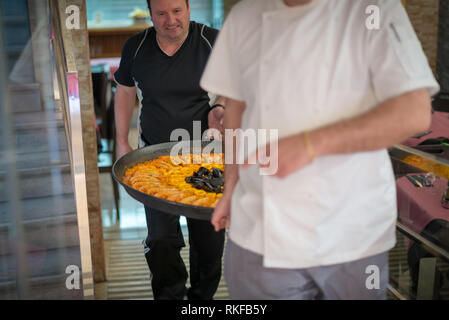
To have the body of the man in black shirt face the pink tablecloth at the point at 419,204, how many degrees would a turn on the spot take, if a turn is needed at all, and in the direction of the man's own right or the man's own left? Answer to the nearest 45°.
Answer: approximately 90° to the man's own left

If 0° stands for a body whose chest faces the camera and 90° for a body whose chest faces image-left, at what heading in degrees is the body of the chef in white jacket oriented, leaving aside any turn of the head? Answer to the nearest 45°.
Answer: approximately 45°

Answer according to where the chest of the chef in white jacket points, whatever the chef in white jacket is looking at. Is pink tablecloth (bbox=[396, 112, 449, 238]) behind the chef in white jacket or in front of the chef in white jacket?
behind

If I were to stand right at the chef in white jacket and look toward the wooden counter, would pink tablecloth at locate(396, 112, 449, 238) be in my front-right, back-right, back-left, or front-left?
front-right

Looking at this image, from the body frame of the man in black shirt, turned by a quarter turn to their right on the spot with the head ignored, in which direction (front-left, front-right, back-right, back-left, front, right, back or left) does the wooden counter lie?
right

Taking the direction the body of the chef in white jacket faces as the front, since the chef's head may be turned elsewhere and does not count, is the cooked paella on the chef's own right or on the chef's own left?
on the chef's own right

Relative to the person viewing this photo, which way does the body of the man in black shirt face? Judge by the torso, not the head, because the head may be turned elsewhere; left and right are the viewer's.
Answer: facing the viewer
